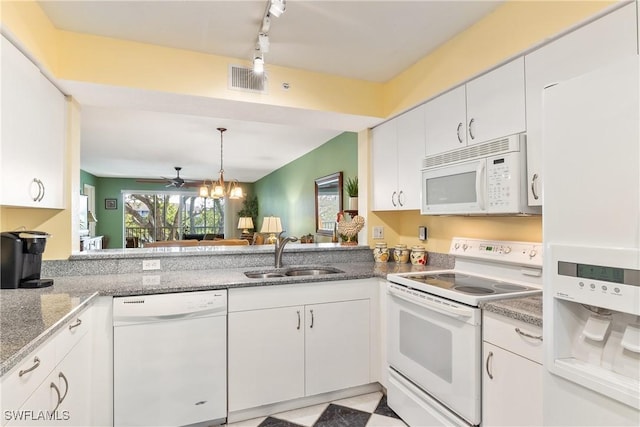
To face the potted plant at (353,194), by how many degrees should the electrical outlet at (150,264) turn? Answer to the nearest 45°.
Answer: approximately 90° to its left

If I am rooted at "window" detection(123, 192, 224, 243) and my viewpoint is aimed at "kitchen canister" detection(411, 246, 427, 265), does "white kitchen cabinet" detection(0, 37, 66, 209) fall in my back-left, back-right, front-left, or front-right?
front-right

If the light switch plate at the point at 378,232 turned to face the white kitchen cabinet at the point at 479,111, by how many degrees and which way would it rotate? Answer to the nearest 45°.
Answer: approximately 45° to its left

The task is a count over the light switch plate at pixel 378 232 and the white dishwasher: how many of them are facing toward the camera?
2

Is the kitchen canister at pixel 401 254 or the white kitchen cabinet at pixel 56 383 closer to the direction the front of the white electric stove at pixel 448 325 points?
the white kitchen cabinet

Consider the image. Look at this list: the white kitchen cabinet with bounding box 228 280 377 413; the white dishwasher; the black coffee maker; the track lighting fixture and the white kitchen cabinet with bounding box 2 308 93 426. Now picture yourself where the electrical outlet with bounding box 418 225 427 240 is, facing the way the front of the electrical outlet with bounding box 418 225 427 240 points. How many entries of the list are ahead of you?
5

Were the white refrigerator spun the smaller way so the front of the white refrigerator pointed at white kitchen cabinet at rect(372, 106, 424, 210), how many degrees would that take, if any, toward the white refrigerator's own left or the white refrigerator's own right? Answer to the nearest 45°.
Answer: approximately 90° to the white refrigerator's own right

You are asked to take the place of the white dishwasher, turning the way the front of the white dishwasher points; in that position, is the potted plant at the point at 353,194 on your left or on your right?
on your left

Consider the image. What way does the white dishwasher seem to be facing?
toward the camera

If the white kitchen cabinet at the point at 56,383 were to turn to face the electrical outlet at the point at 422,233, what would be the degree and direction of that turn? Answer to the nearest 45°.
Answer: approximately 45° to its left

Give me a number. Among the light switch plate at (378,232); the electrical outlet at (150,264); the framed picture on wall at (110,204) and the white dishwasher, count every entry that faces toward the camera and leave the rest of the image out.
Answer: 4

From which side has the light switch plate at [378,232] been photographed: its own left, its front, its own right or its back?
front

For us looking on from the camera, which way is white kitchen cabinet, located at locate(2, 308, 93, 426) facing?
facing the viewer and to the right of the viewer

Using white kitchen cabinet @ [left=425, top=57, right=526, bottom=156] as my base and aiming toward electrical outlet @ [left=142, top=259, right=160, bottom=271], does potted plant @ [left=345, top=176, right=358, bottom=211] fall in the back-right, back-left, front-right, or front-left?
front-right

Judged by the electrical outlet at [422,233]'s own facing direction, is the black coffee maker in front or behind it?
in front

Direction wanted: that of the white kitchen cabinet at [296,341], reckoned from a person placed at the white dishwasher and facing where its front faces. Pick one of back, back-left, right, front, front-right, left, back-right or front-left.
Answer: left

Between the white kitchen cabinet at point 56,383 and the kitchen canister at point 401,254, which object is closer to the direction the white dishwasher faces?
the white kitchen cabinet

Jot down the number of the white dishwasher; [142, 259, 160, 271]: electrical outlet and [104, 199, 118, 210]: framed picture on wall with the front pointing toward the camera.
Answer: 3

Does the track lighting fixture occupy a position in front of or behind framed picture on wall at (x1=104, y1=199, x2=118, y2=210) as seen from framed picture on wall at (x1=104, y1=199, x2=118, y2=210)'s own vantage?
in front

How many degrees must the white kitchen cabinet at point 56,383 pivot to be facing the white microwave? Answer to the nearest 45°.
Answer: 0° — it already faces it

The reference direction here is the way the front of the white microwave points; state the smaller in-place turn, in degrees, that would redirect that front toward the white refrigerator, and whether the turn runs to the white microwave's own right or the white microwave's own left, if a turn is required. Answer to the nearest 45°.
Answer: approximately 45° to the white microwave's own left

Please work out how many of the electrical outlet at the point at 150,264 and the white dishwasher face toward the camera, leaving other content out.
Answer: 2
